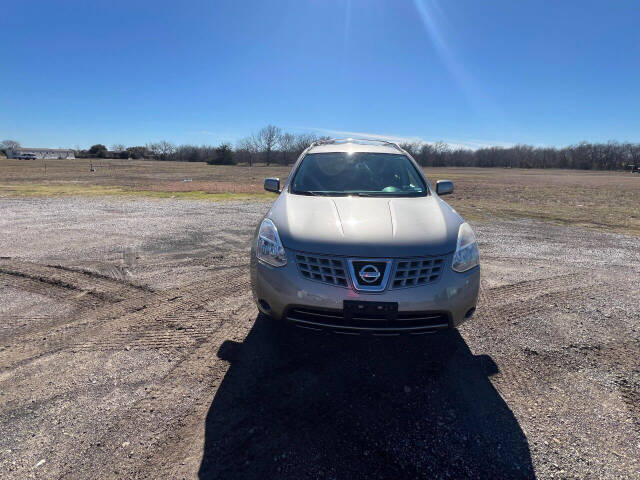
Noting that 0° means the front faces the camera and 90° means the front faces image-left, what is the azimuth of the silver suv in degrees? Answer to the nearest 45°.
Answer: approximately 0°
